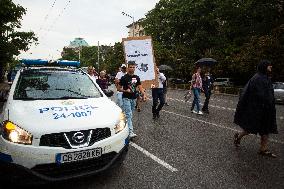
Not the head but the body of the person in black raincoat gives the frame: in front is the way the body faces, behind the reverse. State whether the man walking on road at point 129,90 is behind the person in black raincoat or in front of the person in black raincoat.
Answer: behind

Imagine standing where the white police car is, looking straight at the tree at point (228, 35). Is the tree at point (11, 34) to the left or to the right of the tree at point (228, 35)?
left

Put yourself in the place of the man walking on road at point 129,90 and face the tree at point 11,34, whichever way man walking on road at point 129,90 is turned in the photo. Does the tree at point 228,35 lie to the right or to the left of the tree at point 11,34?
right
